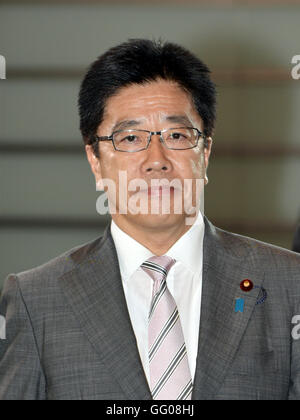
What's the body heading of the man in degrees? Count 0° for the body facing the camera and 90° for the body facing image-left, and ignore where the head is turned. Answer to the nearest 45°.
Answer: approximately 0°
